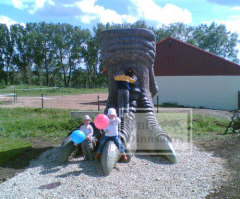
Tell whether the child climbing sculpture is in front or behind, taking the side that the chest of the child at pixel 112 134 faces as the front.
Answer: behind

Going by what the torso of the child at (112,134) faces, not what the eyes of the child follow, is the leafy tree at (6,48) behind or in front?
behind

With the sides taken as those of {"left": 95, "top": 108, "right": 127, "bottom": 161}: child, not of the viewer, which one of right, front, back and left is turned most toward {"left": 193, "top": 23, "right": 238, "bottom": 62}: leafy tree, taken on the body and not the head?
back

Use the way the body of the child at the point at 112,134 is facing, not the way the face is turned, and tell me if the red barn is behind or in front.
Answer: behind

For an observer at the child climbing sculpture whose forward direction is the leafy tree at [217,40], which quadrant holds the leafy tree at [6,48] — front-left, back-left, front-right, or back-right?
front-left

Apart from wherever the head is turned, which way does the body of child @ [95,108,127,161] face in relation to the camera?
toward the camera

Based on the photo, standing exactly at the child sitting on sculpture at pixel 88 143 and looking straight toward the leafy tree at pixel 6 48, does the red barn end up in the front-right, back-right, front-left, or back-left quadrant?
front-right
